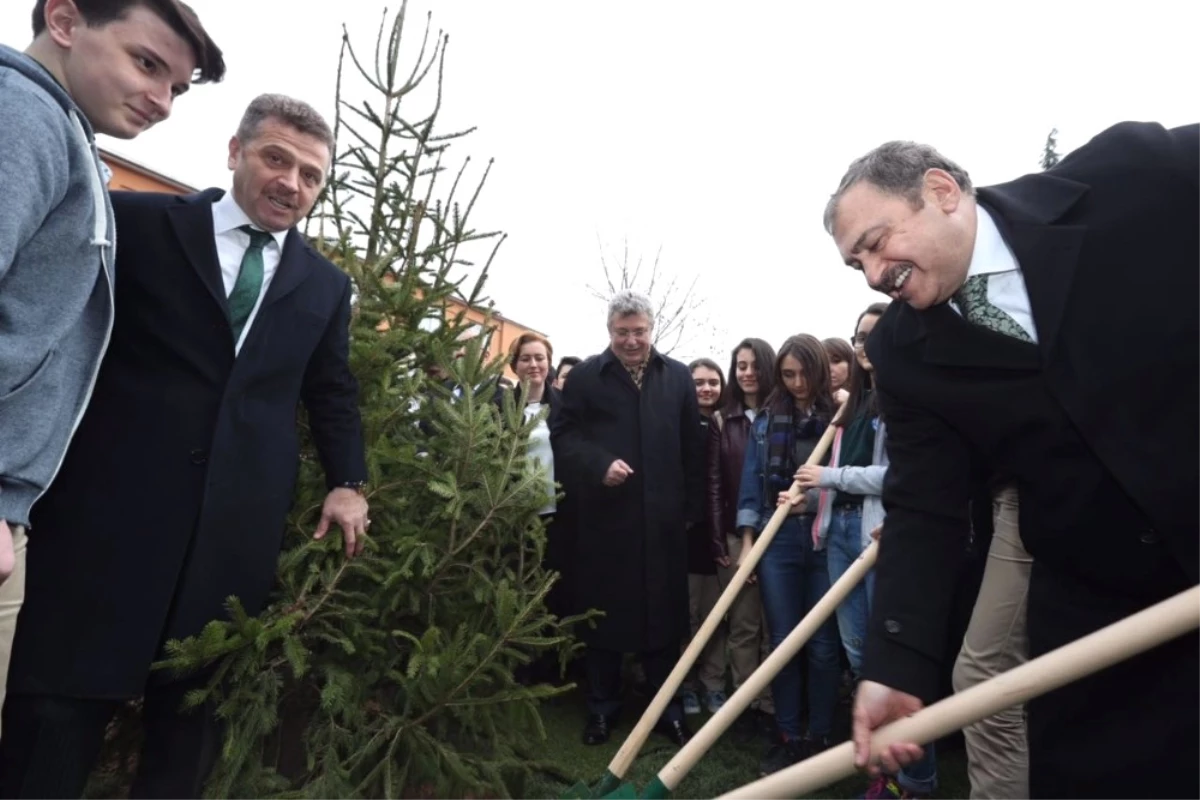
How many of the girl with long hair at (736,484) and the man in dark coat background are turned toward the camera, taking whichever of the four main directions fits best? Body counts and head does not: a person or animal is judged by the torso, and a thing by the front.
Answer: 2

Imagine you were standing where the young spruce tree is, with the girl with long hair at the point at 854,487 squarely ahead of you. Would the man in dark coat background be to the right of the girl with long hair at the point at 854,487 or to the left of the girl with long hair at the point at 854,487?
left

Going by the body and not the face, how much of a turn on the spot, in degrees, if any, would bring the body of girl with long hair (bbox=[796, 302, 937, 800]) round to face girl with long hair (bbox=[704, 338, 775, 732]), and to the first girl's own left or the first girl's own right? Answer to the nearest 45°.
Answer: approximately 90° to the first girl's own right

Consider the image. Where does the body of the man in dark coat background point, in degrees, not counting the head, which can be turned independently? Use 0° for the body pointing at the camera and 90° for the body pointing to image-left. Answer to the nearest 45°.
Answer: approximately 0°

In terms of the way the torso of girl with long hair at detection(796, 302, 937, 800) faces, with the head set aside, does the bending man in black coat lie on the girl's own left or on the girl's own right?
on the girl's own left

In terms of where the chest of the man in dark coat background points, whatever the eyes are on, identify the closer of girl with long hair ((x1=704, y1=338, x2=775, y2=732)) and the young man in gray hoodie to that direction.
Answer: the young man in gray hoodie

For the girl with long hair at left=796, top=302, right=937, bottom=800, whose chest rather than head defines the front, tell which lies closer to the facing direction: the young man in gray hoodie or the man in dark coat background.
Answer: the young man in gray hoodie
